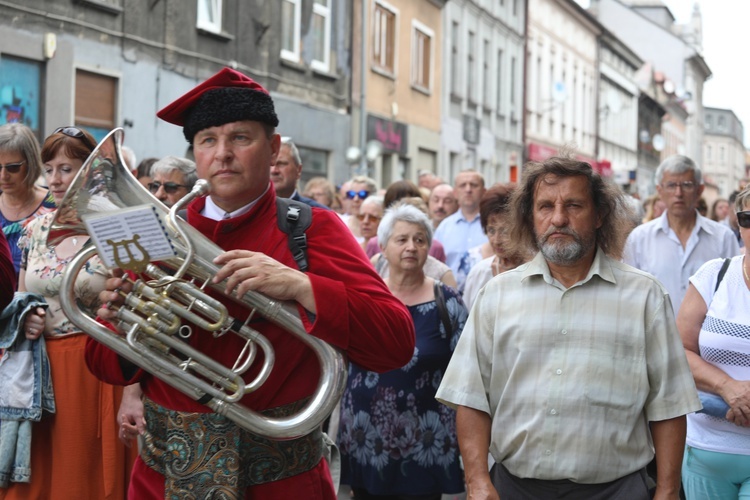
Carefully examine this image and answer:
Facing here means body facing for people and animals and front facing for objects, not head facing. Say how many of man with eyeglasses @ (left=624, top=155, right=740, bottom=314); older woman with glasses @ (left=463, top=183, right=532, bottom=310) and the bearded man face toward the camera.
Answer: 3

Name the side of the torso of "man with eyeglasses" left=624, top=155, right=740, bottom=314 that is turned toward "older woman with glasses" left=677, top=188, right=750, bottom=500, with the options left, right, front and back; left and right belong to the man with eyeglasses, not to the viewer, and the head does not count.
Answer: front

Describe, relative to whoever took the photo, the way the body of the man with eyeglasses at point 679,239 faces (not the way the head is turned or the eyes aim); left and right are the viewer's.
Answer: facing the viewer

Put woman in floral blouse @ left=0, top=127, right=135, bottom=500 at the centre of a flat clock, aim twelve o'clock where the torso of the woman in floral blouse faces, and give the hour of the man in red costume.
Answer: The man in red costume is roughly at 10 o'clock from the woman in floral blouse.

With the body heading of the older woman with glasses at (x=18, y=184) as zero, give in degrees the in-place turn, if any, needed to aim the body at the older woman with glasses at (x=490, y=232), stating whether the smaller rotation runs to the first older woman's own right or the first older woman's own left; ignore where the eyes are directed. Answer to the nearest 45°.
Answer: approximately 135° to the first older woman's own left

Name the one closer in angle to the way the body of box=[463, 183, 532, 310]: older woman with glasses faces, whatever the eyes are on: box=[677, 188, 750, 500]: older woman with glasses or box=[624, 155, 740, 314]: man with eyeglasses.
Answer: the older woman with glasses

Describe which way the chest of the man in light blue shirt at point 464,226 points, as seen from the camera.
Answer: toward the camera

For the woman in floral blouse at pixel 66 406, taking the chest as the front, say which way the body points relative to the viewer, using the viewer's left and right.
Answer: facing the viewer and to the left of the viewer
